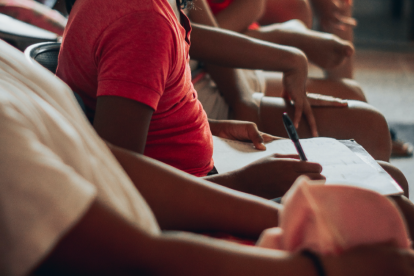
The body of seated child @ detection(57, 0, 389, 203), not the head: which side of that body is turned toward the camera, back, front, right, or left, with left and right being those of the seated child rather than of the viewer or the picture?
right

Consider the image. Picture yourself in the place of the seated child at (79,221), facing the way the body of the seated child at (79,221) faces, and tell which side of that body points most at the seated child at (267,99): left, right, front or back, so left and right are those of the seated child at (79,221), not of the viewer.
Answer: left

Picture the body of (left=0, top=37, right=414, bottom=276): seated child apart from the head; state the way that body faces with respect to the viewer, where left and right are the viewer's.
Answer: facing to the right of the viewer

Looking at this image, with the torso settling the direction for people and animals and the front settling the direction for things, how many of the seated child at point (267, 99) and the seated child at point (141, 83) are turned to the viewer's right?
2

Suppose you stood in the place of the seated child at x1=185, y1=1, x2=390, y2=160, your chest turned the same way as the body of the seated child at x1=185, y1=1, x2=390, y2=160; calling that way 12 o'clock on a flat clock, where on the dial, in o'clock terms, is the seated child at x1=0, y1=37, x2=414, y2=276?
the seated child at x1=0, y1=37, x2=414, y2=276 is roughly at 3 o'clock from the seated child at x1=185, y1=1, x2=390, y2=160.

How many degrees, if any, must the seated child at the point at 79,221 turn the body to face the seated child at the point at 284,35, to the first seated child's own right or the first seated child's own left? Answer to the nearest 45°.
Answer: approximately 90° to the first seated child's own left

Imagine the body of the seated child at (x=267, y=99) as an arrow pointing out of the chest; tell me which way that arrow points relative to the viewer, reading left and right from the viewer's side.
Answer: facing to the right of the viewer
